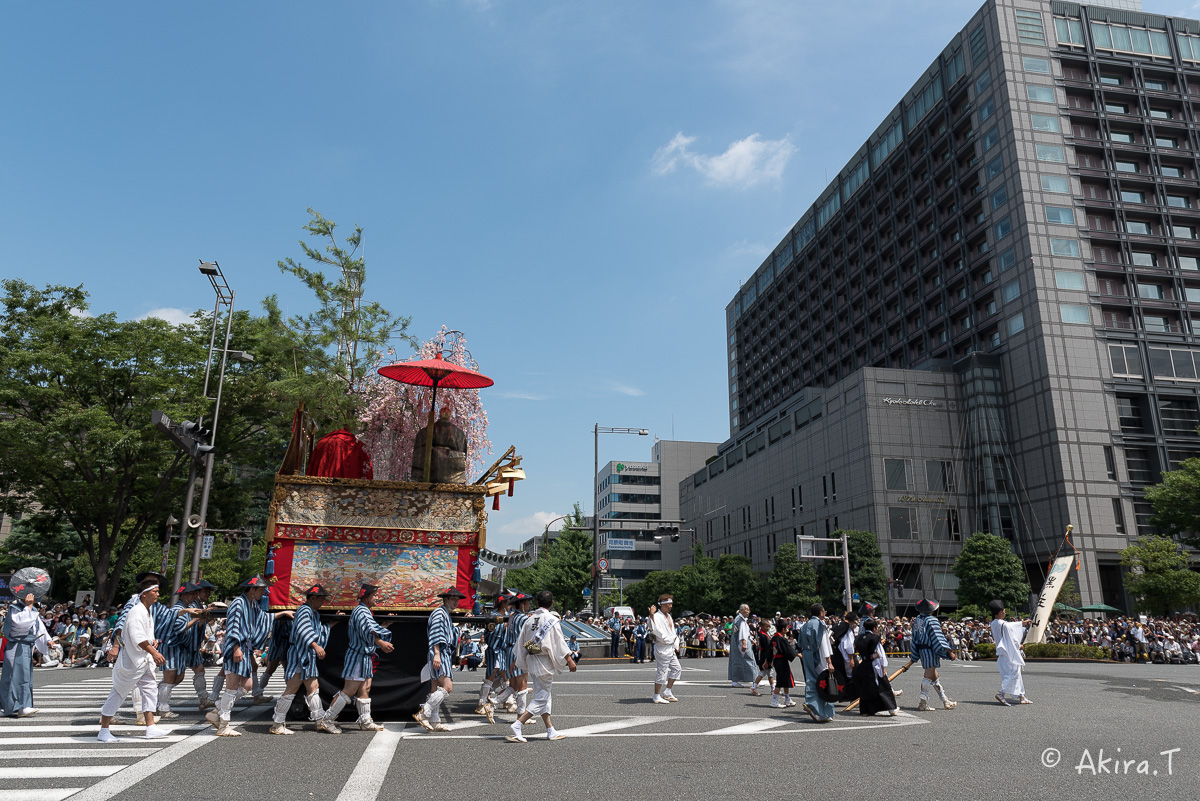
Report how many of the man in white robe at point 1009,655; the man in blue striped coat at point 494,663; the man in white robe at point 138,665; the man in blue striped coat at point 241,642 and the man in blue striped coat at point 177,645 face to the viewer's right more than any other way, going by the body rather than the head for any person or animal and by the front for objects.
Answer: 5

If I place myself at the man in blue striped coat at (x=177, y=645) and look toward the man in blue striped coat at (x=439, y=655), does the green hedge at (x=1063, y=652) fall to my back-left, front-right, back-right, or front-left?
front-left

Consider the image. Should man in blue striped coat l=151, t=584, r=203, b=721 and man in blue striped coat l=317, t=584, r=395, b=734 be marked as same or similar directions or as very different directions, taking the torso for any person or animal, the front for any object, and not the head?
same or similar directions

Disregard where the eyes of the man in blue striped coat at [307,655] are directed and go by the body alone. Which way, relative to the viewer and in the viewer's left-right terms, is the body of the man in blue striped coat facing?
facing to the right of the viewer

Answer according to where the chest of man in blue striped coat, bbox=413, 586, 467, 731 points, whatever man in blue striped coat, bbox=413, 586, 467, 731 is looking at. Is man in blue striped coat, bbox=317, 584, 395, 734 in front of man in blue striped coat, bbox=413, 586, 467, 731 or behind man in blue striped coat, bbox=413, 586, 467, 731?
behind

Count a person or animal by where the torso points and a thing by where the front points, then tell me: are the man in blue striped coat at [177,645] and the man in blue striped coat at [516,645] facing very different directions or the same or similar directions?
same or similar directions

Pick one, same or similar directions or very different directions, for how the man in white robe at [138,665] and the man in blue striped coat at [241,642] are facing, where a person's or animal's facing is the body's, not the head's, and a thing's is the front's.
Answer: same or similar directions

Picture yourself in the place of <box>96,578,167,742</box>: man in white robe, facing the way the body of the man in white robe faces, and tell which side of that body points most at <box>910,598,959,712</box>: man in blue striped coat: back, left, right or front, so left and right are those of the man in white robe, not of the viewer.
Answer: front

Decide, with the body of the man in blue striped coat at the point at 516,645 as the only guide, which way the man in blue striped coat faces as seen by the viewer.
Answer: to the viewer's right

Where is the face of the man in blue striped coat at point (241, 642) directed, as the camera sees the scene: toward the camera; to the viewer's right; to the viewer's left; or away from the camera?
to the viewer's right

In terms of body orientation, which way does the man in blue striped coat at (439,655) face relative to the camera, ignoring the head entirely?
to the viewer's right

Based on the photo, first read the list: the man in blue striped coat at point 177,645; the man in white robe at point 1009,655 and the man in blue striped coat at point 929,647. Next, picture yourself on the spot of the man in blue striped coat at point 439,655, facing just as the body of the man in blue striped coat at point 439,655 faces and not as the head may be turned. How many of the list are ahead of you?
2

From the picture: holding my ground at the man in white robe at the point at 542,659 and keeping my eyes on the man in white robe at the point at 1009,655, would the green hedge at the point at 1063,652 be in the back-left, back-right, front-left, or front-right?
front-left

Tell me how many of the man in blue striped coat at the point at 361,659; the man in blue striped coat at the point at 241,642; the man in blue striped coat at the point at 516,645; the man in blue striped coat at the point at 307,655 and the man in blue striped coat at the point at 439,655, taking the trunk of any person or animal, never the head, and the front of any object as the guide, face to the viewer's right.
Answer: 5
